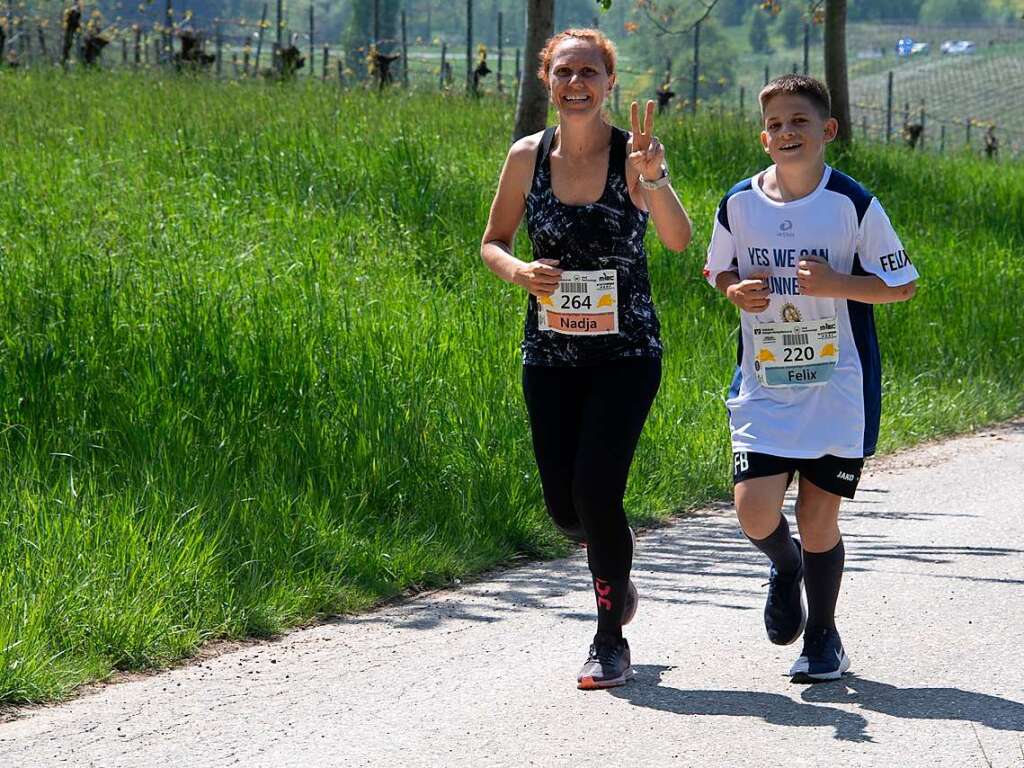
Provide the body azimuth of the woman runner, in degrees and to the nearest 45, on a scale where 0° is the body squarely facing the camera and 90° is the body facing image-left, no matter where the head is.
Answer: approximately 0°

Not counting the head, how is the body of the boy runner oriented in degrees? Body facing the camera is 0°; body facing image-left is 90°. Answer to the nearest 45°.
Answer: approximately 0°

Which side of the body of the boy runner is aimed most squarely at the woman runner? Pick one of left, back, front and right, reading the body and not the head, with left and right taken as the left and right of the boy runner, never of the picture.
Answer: right

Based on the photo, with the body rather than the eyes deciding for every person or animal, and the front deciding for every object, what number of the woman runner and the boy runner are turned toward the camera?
2

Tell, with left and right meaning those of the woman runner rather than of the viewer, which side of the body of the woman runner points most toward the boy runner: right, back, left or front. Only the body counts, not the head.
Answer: left
